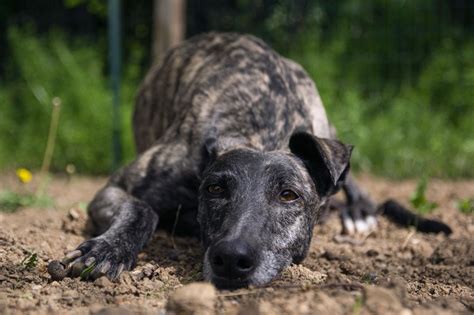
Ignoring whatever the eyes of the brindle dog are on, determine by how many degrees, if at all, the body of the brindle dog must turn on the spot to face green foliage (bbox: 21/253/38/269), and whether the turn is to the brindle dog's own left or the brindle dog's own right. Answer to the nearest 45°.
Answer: approximately 45° to the brindle dog's own right

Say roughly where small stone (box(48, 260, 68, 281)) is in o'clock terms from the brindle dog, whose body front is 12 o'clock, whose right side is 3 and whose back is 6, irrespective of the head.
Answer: The small stone is roughly at 1 o'clock from the brindle dog.

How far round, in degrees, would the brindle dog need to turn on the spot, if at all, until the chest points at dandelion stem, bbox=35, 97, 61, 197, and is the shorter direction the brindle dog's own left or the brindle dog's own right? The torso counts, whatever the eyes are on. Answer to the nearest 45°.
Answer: approximately 135° to the brindle dog's own right

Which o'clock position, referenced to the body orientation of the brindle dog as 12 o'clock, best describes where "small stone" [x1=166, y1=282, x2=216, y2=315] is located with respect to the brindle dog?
The small stone is roughly at 12 o'clock from the brindle dog.

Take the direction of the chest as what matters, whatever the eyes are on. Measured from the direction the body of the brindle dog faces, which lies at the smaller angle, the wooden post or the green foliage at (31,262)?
the green foliage

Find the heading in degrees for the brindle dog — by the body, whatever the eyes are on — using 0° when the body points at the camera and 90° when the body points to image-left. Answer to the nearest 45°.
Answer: approximately 0°

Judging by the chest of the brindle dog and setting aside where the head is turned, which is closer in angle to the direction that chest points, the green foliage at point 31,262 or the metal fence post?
the green foliage

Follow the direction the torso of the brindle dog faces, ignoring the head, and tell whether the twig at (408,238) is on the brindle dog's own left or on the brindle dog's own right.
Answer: on the brindle dog's own left

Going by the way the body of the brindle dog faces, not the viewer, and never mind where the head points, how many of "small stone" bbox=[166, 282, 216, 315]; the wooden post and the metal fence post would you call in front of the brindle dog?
1

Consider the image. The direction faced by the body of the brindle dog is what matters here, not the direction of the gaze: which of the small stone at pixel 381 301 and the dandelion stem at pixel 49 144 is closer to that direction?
the small stone

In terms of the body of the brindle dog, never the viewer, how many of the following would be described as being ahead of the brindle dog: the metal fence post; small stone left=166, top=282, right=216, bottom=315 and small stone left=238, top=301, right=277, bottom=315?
2

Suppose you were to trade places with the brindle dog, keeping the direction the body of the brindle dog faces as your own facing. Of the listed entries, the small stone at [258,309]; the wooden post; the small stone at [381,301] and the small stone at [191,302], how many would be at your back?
1

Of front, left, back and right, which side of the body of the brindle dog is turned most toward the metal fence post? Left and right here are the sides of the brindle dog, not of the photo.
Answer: back

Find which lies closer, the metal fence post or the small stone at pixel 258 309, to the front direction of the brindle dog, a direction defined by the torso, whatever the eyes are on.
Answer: the small stone

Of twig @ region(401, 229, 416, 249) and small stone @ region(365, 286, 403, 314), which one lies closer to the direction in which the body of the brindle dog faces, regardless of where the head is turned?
the small stone

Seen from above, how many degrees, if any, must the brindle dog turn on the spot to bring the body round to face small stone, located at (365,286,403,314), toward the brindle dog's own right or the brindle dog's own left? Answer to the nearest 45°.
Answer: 0° — it already faces it

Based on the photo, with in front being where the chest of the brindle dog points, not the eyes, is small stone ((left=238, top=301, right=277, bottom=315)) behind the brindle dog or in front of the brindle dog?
in front

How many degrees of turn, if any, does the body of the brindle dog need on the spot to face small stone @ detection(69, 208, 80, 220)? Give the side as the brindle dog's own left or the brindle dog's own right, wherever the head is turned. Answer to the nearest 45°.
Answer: approximately 90° to the brindle dog's own right

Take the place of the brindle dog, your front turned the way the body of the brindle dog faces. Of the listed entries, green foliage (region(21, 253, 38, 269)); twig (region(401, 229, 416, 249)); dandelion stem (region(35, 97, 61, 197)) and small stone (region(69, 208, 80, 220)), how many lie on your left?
1
